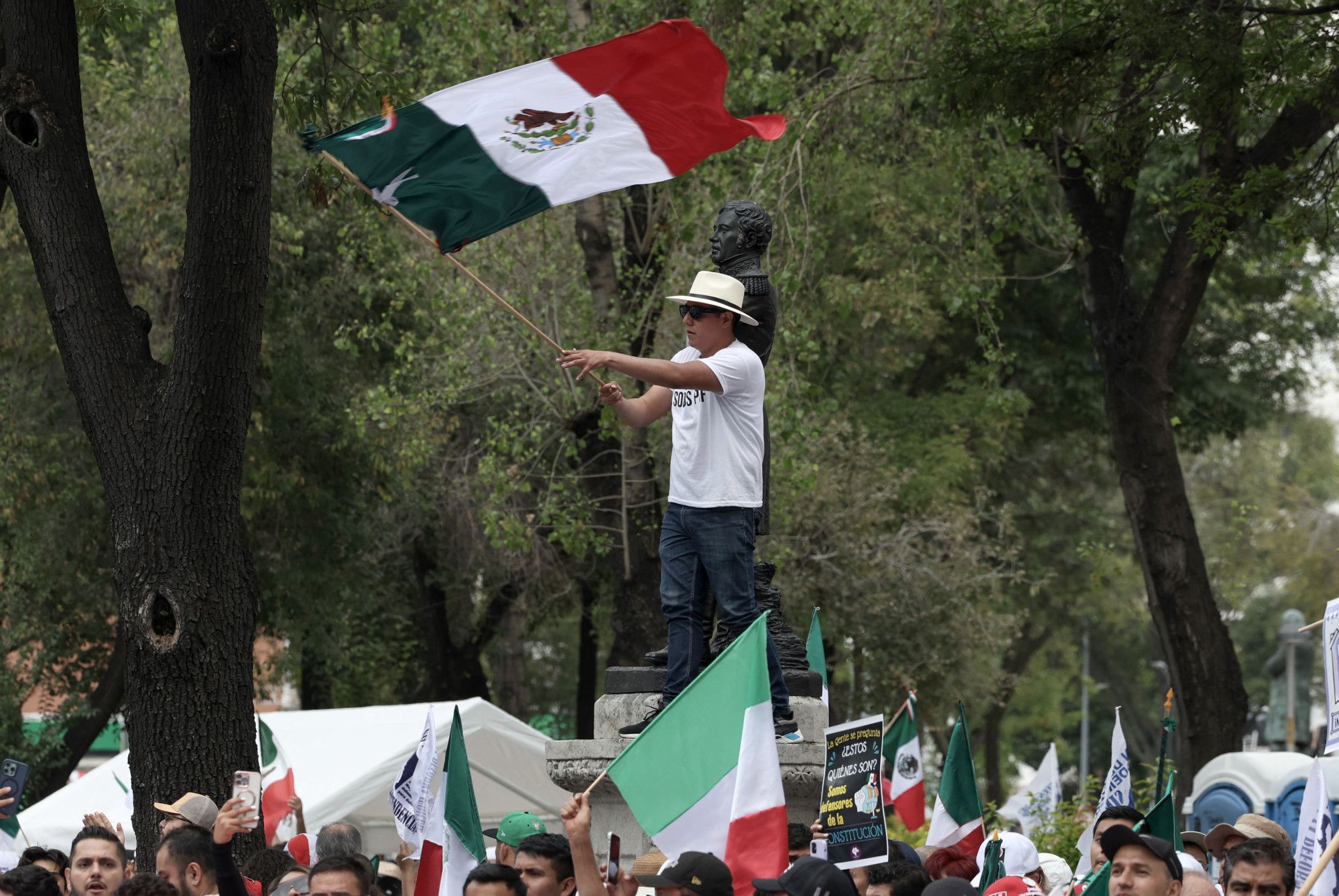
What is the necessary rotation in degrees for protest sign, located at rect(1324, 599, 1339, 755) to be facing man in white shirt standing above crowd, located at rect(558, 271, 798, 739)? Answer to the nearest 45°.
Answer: approximately 90° to its right

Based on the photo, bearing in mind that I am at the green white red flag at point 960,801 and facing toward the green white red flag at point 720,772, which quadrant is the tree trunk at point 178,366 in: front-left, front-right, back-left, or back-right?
front-right

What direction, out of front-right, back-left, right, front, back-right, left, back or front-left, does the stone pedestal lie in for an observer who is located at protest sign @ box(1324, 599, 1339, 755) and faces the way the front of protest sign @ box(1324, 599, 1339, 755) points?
right

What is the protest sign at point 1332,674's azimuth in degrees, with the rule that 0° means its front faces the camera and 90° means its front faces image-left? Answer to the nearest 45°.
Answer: approximately 0°

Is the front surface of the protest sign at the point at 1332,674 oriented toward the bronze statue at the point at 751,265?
no

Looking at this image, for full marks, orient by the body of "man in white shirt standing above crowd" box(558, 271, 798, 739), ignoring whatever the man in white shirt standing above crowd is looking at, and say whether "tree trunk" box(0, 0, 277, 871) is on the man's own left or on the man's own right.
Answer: on the man's own right

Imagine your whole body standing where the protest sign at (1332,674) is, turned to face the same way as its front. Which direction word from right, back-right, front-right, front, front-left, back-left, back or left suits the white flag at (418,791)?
right

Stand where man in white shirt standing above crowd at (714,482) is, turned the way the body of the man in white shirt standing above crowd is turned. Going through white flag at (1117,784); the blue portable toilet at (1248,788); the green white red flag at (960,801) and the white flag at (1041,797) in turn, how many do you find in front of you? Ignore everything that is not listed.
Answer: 0

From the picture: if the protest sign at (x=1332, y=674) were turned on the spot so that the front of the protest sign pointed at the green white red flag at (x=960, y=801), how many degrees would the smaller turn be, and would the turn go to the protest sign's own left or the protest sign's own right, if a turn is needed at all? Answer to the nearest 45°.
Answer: approximately 135° to the protest sign's own right

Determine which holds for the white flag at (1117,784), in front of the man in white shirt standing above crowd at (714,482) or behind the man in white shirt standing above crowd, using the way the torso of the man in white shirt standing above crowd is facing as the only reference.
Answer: behind

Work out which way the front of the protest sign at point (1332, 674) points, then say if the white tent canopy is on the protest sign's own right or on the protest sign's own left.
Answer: on the protest sign's own right

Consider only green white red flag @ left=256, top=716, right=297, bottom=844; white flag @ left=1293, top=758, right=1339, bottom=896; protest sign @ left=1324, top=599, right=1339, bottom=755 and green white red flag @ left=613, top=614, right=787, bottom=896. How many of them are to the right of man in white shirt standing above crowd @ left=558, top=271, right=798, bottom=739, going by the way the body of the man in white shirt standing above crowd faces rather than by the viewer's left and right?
1
